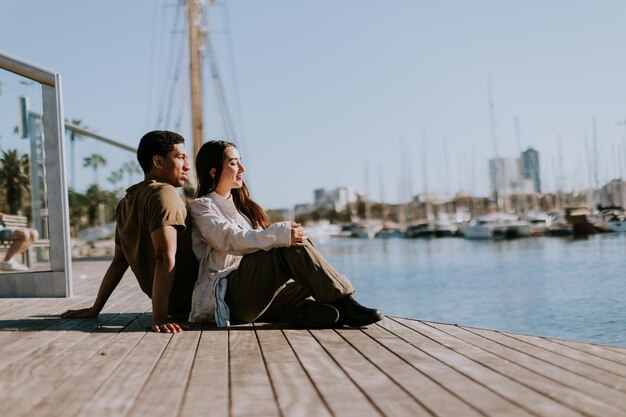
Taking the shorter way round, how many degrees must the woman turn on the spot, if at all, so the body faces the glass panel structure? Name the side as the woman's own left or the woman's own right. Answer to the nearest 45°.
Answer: approximately 135° to the woman's own left

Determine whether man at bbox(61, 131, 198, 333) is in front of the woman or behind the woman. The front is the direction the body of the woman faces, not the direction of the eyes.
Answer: behind

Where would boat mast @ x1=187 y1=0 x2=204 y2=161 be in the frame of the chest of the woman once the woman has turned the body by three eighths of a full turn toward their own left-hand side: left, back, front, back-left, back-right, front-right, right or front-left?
front-right

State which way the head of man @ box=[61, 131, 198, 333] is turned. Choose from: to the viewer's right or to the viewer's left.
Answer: to the viewer's right

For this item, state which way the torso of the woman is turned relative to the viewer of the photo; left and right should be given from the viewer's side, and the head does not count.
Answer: facing to the right of the viewer
